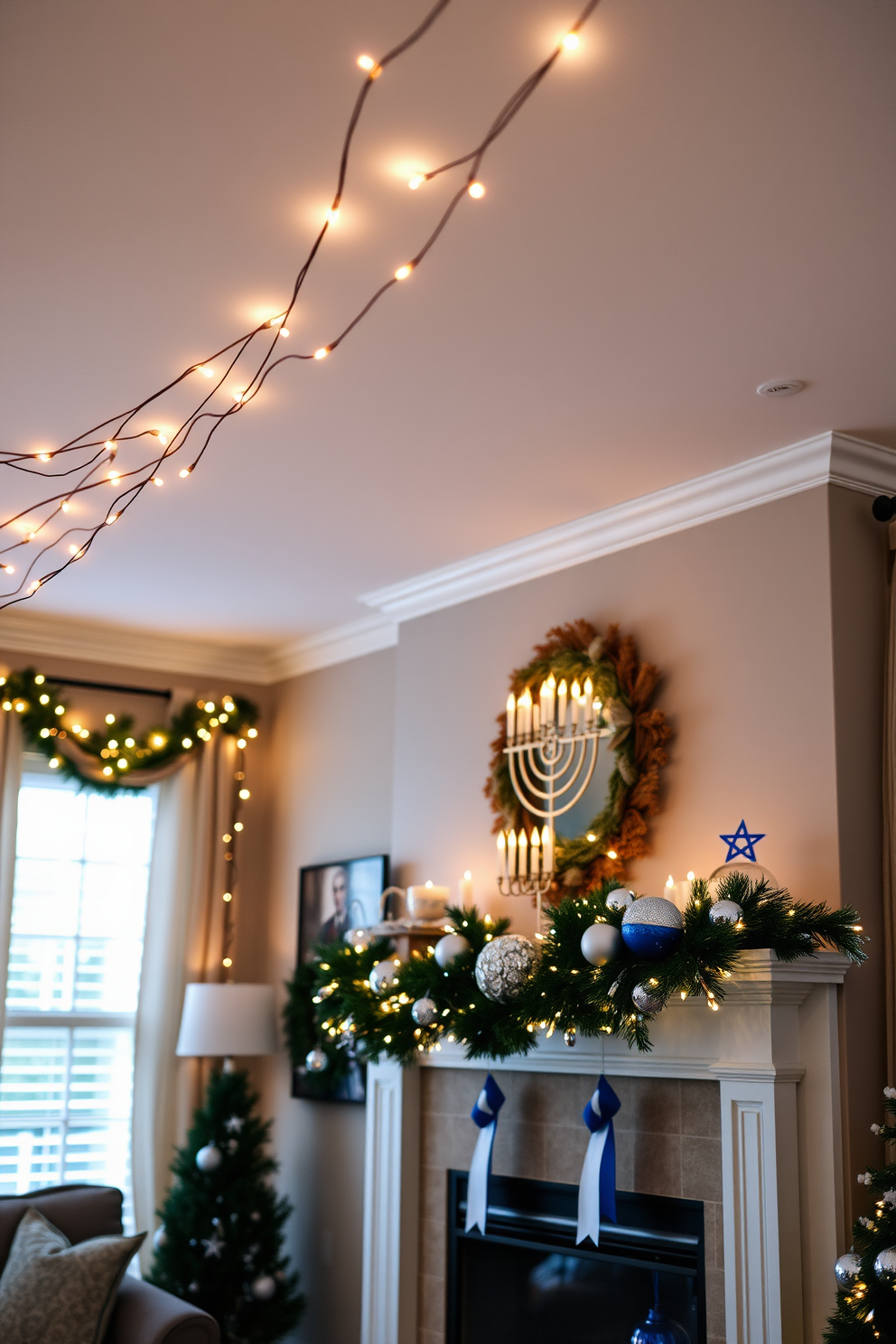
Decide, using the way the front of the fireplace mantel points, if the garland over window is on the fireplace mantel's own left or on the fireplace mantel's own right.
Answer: on the fireplace mantel's own right

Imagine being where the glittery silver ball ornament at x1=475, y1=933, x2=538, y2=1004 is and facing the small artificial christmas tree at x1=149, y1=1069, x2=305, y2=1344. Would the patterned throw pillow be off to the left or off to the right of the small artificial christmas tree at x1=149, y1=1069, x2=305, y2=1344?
left

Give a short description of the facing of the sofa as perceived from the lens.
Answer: facing the viewer and to the right of the viewer

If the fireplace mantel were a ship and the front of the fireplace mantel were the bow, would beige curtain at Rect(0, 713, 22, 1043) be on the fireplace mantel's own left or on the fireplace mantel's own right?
on the fireplace mantel's own right

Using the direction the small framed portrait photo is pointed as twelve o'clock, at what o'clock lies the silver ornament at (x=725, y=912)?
The silver ornament is roughly at 10 o'clock from the small framed portrait photo.

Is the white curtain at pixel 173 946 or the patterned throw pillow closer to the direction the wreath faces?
the patterned throw pillow

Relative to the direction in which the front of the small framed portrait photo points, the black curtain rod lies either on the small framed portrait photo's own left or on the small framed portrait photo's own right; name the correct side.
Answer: on the small framed portrait photo's own right

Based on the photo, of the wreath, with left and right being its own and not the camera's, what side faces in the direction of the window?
right

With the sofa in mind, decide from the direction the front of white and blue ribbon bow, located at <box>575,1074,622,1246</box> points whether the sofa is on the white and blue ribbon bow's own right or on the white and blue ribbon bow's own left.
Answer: on the white and blue ribbon bow's own right
